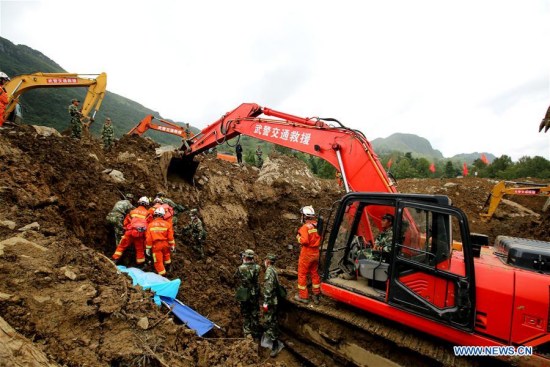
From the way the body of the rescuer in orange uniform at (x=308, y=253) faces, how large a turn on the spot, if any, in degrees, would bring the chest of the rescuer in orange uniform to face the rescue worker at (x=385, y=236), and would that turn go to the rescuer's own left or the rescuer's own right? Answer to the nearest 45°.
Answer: approximately 180°

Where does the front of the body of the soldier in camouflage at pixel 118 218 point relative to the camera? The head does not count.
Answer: to the viewer's right

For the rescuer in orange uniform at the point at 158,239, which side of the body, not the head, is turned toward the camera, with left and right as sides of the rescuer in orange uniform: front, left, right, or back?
back

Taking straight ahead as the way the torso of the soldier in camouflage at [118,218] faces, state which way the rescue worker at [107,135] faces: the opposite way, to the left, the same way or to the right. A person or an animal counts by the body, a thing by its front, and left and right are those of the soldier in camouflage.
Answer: to the right

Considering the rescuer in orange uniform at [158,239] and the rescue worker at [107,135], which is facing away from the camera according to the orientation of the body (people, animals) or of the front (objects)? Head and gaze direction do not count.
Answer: the rescuer in orange uniform

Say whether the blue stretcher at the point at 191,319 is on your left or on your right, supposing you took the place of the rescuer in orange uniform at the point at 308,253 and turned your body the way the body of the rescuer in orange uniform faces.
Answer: on your left
